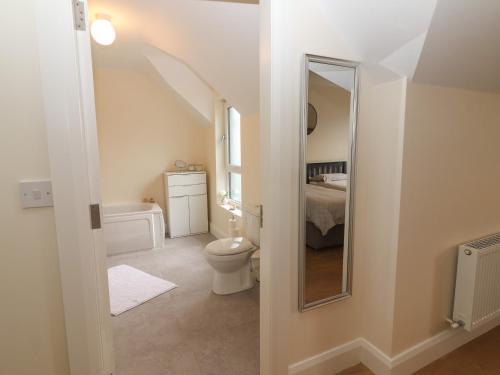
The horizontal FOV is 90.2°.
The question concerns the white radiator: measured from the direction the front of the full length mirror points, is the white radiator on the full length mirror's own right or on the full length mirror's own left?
on the full length mirror's own left

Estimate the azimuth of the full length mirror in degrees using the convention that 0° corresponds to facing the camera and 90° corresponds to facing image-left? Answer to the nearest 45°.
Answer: approximately 315°

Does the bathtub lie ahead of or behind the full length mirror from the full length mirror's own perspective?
behind

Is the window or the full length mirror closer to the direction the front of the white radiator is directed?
the full length mirror

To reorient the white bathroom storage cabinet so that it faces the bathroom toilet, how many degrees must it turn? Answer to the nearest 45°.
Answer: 0° — it already faces it

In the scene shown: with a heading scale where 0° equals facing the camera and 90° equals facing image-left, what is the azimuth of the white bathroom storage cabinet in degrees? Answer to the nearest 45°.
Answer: approximately 0°

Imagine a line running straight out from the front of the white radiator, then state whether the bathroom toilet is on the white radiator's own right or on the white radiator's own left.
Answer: on the white radiator's own right

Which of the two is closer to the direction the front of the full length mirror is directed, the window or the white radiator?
the white radiator

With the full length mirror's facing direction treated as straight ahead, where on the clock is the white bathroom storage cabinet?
The white bathroom storage cabinet is roughly at 6 o'clock from the full length mirror.
